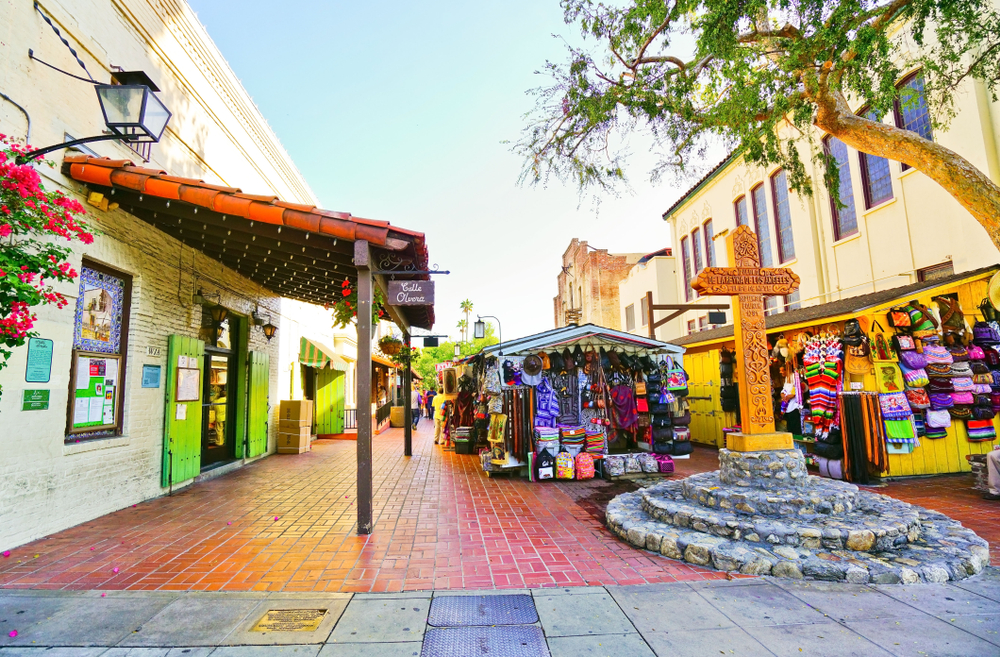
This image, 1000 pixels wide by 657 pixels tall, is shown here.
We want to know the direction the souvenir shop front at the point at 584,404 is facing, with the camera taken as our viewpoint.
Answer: facing the viewer

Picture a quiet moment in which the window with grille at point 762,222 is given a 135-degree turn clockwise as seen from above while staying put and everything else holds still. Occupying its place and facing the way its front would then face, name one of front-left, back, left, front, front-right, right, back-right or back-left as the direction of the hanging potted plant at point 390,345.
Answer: back-left

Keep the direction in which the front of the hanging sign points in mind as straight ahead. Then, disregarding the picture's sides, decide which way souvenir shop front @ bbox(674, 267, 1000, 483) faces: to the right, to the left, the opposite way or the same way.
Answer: to the right

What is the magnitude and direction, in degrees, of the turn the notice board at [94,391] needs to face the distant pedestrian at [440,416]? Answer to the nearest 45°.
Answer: approximately 90° to its left

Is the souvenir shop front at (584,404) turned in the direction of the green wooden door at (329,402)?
no

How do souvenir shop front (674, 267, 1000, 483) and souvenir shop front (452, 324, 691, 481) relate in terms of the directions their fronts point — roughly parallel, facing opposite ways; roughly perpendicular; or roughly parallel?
roughly perpendicular

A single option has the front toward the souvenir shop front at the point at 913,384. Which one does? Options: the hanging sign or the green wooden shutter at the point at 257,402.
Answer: the green wooden shutter

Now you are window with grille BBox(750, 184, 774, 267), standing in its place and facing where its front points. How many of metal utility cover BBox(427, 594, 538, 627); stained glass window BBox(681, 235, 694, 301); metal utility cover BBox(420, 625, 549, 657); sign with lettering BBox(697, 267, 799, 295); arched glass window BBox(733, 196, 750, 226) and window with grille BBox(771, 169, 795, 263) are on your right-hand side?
2

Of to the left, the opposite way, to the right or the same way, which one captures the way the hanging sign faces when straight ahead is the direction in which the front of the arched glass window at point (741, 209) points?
to the left

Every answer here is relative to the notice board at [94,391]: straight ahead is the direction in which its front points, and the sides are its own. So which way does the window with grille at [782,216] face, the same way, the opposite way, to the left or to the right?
the opposite way

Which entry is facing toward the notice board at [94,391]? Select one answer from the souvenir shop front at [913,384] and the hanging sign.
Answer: the souvenir shop front

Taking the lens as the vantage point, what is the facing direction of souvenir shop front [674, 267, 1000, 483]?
facing the viewer and to the left of the viewer

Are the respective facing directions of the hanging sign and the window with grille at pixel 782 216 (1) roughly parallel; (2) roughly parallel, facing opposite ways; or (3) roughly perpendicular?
roughly perpendicular

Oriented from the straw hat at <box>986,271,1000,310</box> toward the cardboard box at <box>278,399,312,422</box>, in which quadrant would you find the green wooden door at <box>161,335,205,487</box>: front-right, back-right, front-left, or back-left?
front-left

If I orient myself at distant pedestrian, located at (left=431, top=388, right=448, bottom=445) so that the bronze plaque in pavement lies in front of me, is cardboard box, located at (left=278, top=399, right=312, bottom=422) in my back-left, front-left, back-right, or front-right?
front-right

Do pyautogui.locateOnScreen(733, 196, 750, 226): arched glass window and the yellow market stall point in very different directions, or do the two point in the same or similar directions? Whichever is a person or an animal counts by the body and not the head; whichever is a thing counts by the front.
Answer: same or similar directions

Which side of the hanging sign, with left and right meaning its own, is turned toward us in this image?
front

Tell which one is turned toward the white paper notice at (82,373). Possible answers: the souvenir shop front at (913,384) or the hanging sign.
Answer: the souvenir shop front

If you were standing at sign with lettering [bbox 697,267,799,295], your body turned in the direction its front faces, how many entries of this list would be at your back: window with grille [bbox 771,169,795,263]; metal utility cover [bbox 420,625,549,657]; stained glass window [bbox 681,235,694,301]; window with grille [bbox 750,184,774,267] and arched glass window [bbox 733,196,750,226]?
4

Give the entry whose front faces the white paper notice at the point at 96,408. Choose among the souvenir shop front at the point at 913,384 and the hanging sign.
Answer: the souvenir shop front
